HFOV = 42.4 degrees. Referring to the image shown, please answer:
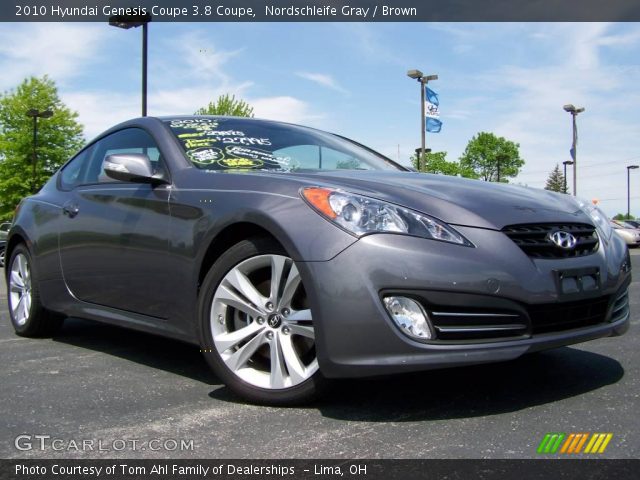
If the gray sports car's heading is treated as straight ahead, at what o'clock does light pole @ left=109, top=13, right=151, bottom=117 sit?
The light pole is roughly at 7 o'clock from the gray sports car.

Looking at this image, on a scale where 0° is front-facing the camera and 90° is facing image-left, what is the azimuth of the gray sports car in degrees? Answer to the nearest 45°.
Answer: approximately 315°

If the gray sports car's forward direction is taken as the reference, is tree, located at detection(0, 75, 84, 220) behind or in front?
behind
